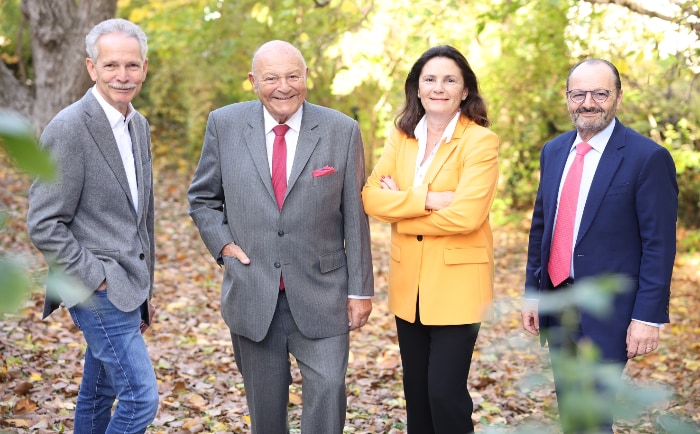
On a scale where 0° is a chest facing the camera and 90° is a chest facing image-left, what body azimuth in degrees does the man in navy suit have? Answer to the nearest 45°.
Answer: approximately 45°

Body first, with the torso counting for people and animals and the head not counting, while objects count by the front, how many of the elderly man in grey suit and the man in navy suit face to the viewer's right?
0

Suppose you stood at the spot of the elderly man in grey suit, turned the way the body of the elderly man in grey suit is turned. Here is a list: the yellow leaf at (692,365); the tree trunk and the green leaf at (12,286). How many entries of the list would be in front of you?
1

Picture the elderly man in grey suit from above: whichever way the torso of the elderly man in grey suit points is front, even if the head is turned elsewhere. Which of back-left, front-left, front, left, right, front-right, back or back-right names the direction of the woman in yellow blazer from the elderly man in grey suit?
left

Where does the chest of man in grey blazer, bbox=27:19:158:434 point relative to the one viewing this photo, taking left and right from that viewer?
facing the viewer and to the right of the viewer

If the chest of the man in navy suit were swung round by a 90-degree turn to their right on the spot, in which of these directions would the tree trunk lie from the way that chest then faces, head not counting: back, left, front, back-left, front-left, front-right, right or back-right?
front

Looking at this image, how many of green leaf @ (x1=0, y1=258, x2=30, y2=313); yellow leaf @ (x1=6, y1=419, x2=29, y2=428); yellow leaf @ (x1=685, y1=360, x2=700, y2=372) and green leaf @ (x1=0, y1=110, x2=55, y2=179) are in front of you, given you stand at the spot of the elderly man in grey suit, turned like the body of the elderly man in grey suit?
2

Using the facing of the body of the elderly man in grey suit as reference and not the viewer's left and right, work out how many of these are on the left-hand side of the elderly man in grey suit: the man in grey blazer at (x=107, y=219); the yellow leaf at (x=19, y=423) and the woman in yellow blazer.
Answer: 1

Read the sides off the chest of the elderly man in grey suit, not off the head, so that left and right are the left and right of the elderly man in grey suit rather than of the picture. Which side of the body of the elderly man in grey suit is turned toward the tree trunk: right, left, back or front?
back

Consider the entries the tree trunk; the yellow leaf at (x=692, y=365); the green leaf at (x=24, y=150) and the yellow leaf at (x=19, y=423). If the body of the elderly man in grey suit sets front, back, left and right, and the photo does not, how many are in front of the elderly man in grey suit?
1

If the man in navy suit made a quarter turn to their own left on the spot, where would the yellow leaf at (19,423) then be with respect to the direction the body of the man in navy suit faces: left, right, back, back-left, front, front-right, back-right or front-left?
back-right

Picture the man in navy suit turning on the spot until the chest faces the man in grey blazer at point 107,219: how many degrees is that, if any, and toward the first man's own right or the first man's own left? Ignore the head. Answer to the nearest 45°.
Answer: approximately 45° to the first man's own right
